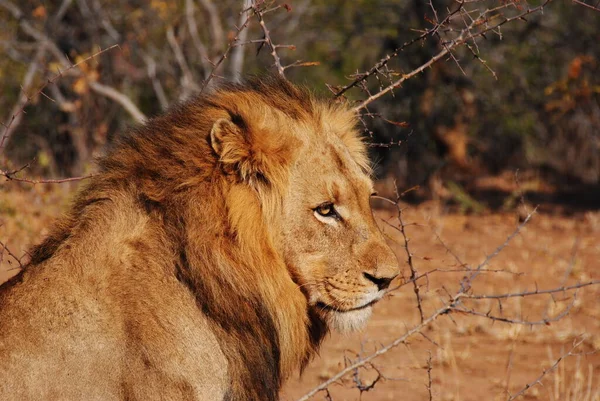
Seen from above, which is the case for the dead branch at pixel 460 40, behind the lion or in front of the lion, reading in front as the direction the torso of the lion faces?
in front

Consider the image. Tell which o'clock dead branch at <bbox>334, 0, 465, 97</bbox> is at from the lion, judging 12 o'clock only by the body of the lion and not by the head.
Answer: The dead branch is roughly at 11 o'clock from the lion.

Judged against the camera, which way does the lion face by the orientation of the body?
to the viewer's right
